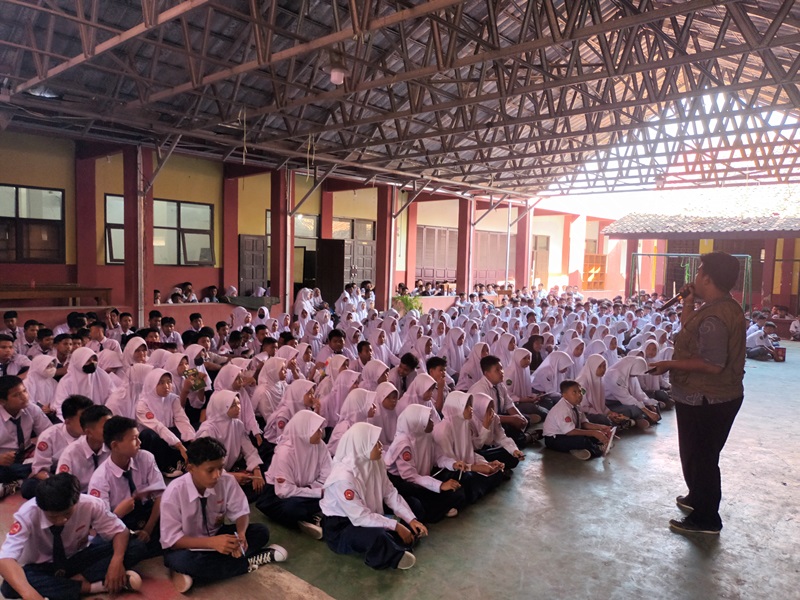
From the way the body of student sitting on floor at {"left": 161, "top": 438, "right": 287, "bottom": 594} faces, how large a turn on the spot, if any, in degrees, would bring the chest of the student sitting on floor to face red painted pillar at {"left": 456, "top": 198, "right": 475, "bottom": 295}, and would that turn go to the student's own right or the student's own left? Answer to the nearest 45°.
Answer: approximately 90° to the student's own left

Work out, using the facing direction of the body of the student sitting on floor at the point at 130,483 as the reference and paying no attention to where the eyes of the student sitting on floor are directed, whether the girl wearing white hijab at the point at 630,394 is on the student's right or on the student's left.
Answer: on the student's left

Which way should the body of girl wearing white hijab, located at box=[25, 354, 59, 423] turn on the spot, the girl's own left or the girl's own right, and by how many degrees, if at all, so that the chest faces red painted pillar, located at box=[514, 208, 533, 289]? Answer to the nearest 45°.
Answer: approximately 90° to the girl's own left

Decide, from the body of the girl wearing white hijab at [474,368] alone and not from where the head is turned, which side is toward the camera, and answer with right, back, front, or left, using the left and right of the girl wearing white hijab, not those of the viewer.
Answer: right

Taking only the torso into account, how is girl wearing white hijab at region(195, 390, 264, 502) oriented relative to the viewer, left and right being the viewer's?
facing the viewer and to the right of the viewer

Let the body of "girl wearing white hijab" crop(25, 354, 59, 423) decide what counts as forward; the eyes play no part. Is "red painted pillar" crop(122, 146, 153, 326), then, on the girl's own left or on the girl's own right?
on the girl's own left

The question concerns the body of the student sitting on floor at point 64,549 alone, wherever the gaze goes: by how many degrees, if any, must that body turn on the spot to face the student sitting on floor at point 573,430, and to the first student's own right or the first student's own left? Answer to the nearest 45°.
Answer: approximately 45° to the first student's own left

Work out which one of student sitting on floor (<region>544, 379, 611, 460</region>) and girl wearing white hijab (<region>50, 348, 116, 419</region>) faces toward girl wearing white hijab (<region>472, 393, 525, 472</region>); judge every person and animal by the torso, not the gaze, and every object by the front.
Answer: girl wearing white hijab (<region>50, 348, 116, 419</region>)

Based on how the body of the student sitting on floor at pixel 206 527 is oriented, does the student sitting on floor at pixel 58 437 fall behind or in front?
behind

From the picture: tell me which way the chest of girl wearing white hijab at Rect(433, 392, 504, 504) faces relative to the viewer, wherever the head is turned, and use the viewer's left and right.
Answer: facing to the right of the viewer

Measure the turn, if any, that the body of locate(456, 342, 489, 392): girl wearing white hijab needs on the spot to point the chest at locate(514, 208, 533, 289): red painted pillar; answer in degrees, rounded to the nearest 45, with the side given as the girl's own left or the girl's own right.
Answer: approximately 90° to the girl's own left

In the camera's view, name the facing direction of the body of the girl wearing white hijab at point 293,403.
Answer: to the viewer's right

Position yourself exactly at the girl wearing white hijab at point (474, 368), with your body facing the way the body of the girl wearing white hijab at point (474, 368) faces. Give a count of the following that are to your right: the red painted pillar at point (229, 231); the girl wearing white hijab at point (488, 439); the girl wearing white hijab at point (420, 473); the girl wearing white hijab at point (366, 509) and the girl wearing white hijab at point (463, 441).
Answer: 4

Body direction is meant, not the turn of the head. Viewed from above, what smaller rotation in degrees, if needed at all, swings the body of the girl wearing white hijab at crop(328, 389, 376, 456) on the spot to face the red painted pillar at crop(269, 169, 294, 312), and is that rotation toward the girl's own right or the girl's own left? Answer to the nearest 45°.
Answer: approximately 90° to the girl's own left

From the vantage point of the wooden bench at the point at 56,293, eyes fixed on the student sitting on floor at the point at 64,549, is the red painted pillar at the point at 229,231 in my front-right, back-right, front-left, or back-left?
back-left
